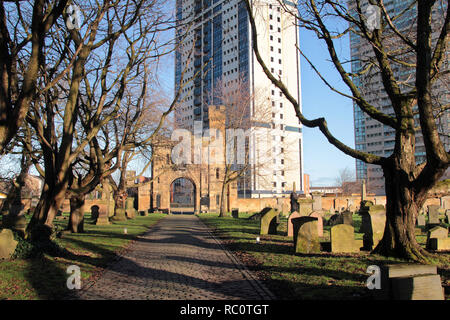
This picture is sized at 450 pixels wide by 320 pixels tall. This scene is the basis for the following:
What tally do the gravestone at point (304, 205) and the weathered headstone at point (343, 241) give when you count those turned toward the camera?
2

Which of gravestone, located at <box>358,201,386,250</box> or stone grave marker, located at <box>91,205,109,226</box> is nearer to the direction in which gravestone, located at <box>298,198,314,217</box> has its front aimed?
the gravestone

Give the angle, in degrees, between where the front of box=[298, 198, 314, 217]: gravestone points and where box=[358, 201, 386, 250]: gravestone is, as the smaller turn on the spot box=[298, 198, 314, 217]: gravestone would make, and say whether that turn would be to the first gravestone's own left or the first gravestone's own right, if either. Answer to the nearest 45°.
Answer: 0° — it already faces it

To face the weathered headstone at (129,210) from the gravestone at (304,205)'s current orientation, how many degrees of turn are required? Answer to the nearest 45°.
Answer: approximately 135° to its right

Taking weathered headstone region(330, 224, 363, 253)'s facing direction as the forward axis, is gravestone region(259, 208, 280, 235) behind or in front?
behind

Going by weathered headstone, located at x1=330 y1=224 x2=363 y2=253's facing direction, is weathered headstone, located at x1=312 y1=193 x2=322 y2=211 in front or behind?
behind

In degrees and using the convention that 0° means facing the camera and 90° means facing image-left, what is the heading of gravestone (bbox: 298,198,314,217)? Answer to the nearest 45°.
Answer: approximately 0°
